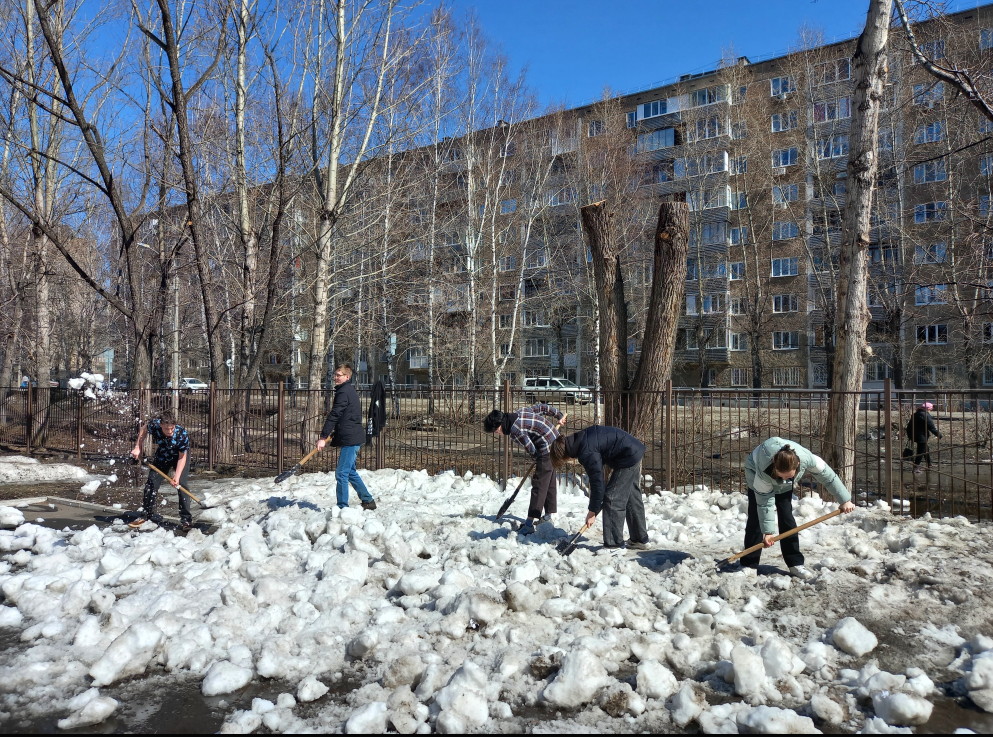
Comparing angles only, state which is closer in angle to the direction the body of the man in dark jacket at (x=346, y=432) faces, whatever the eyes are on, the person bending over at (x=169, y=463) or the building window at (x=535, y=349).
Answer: the person bending over

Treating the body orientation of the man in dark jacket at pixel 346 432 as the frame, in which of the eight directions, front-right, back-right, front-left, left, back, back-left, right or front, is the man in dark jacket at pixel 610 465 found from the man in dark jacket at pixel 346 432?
back-left

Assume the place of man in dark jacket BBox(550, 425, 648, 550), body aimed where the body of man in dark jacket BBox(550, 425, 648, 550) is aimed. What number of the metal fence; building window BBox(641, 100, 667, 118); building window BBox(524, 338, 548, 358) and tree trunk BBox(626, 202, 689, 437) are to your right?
4

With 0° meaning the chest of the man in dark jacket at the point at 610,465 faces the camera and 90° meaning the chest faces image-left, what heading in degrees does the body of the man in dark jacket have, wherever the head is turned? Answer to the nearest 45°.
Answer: approximately 90°

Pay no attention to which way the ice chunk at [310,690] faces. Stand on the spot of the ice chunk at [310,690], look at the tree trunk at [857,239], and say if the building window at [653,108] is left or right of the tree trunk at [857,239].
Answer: left

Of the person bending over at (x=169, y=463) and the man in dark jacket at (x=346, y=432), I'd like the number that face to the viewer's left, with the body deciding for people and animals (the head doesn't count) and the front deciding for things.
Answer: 1

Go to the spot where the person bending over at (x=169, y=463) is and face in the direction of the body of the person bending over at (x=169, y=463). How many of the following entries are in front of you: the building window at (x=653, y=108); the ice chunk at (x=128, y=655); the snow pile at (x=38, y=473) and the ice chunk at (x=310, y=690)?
2

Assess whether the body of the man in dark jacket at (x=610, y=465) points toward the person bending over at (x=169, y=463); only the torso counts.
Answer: yes

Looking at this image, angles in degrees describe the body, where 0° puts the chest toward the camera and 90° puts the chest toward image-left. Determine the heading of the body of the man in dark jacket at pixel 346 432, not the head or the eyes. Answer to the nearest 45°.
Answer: approximately 90°

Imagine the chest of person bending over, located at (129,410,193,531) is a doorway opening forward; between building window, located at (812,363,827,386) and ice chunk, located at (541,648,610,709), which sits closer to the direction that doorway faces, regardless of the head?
the ice chunk
